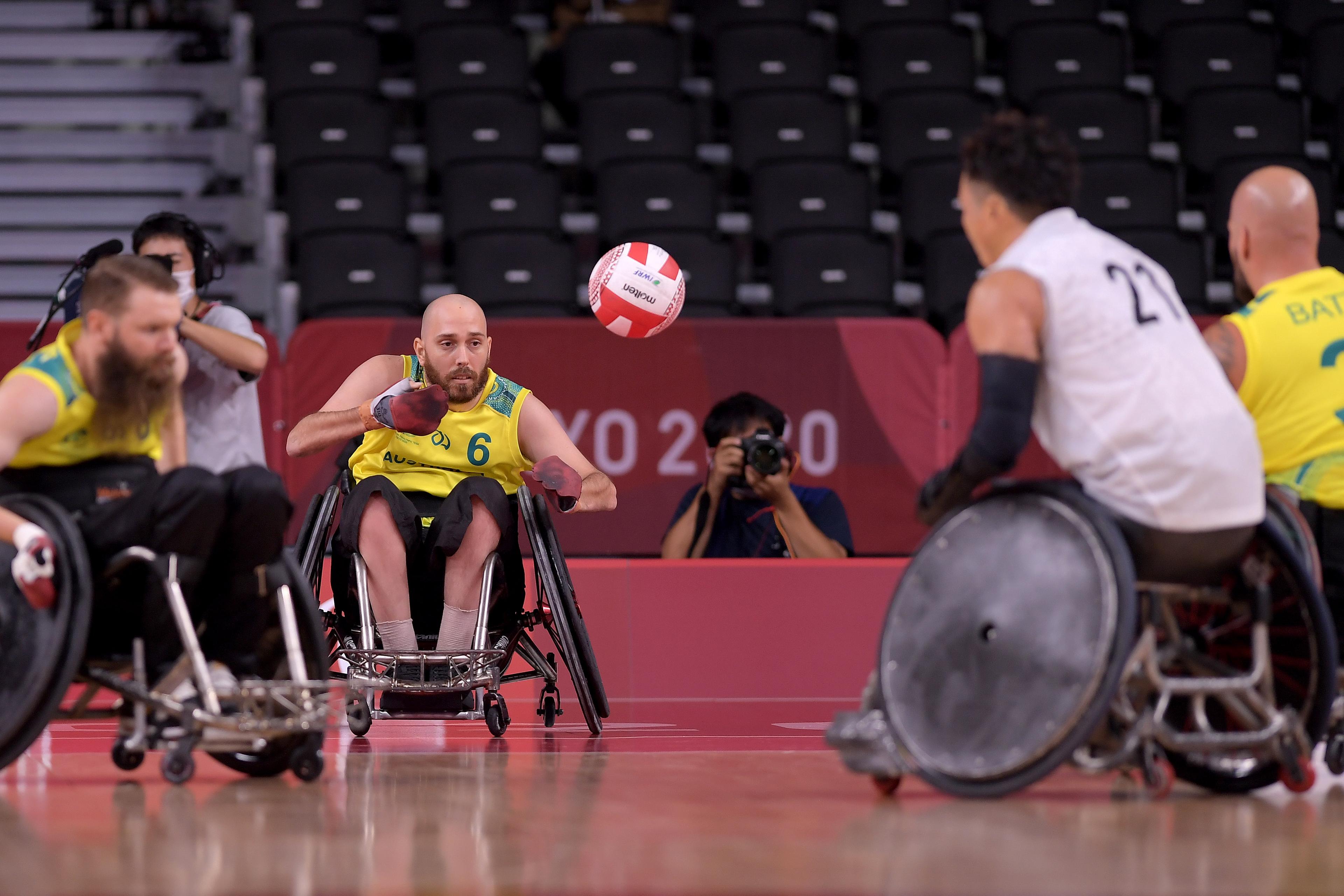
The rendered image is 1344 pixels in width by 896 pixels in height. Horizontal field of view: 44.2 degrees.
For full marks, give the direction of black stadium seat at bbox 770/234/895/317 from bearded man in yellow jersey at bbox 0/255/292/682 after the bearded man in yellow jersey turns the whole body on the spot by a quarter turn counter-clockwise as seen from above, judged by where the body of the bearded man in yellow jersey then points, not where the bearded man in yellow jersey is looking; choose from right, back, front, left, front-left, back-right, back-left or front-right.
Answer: front

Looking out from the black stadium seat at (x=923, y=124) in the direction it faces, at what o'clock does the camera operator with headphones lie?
The camera operator with headphones is roughly at 1 o'clock from the black stadium seat.

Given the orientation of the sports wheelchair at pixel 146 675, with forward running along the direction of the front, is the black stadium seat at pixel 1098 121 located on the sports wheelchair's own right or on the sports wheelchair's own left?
on the sports wheelchair's own left

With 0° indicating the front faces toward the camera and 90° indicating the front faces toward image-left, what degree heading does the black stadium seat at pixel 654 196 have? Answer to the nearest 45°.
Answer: approximately 0°

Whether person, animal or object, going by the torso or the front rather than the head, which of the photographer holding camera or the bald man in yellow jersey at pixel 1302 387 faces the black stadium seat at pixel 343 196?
the bald man in yellow jersey

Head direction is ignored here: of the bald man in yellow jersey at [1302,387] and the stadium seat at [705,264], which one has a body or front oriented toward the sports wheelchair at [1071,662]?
the stadium seat

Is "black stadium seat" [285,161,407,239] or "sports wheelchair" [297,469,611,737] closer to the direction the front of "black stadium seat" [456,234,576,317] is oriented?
the sports wheelchair

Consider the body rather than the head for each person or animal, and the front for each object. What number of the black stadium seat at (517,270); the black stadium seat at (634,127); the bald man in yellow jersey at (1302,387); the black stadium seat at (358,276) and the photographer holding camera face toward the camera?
4

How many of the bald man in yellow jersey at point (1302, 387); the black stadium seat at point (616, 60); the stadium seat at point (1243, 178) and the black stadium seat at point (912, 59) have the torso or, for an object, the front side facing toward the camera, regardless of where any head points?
3

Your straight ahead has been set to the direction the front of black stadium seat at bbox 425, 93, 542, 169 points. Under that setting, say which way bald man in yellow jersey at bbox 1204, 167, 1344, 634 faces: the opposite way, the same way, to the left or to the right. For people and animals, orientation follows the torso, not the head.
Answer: the opposite way

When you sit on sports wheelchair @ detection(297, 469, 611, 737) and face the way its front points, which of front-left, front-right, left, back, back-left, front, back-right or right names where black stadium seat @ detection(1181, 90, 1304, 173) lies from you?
back-left
